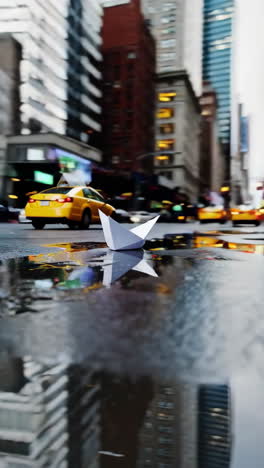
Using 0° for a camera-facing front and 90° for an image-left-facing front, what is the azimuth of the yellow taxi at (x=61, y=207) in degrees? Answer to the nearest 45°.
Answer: approximately 225°

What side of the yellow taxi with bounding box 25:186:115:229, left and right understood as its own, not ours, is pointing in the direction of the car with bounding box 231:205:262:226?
front

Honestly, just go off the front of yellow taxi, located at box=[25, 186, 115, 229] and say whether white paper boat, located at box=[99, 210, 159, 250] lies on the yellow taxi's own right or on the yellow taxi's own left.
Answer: on the yellow taxi's own right

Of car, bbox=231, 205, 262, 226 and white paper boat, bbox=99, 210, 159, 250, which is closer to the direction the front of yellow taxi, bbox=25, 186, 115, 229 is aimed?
the car

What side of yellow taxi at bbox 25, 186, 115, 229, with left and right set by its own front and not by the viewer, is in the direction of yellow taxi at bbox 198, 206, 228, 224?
front
